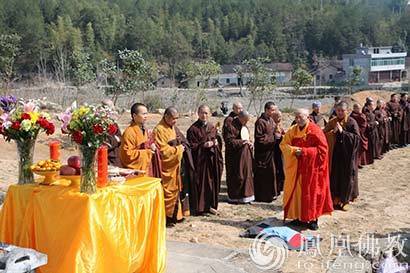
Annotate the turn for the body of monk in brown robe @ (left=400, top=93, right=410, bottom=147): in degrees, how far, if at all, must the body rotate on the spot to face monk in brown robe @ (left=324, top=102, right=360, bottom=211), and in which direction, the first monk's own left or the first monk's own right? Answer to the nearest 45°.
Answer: approximately 45° to the first monk's own left

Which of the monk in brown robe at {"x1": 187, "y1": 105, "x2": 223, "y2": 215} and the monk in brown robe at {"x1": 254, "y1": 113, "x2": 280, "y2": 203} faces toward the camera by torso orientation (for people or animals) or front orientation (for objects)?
the monk in brown robe at {"x1": 187, "y1": 105, "x2": 223, "y2": 215}

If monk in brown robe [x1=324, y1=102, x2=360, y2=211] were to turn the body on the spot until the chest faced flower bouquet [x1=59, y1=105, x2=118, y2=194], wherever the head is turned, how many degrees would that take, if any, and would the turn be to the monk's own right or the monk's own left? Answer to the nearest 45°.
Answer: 0° — they already face it

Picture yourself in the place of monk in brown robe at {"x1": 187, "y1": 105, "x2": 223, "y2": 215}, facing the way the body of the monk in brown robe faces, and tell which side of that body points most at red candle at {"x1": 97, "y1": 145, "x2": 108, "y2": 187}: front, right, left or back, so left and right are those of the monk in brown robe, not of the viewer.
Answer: right

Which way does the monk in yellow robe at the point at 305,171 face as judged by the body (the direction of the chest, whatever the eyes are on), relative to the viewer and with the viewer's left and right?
facing the viewer and to the left of the viewer

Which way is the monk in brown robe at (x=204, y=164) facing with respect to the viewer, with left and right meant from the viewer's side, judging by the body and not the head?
facing the viewer

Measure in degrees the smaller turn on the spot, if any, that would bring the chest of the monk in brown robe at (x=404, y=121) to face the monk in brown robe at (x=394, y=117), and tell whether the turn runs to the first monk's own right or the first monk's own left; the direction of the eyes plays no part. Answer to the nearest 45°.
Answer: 0° — they already face them

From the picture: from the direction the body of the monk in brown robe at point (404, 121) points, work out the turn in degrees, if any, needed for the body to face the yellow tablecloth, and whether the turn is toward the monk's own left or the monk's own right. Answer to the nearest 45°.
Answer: approximately 45° to the monk's own left

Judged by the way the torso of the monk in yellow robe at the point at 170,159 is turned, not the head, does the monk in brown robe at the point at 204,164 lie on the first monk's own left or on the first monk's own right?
on the first monk's own left

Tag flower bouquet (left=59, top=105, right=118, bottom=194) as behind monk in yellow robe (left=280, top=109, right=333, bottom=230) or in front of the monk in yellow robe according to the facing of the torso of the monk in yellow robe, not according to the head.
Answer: in front

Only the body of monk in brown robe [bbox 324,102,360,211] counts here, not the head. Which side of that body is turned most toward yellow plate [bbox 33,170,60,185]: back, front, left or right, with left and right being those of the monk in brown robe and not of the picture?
front

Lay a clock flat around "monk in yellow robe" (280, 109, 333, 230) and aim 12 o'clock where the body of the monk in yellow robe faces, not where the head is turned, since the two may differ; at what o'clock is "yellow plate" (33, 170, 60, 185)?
The yellow plate is roughly at 12 o'clock from the monk in yellow robe.
